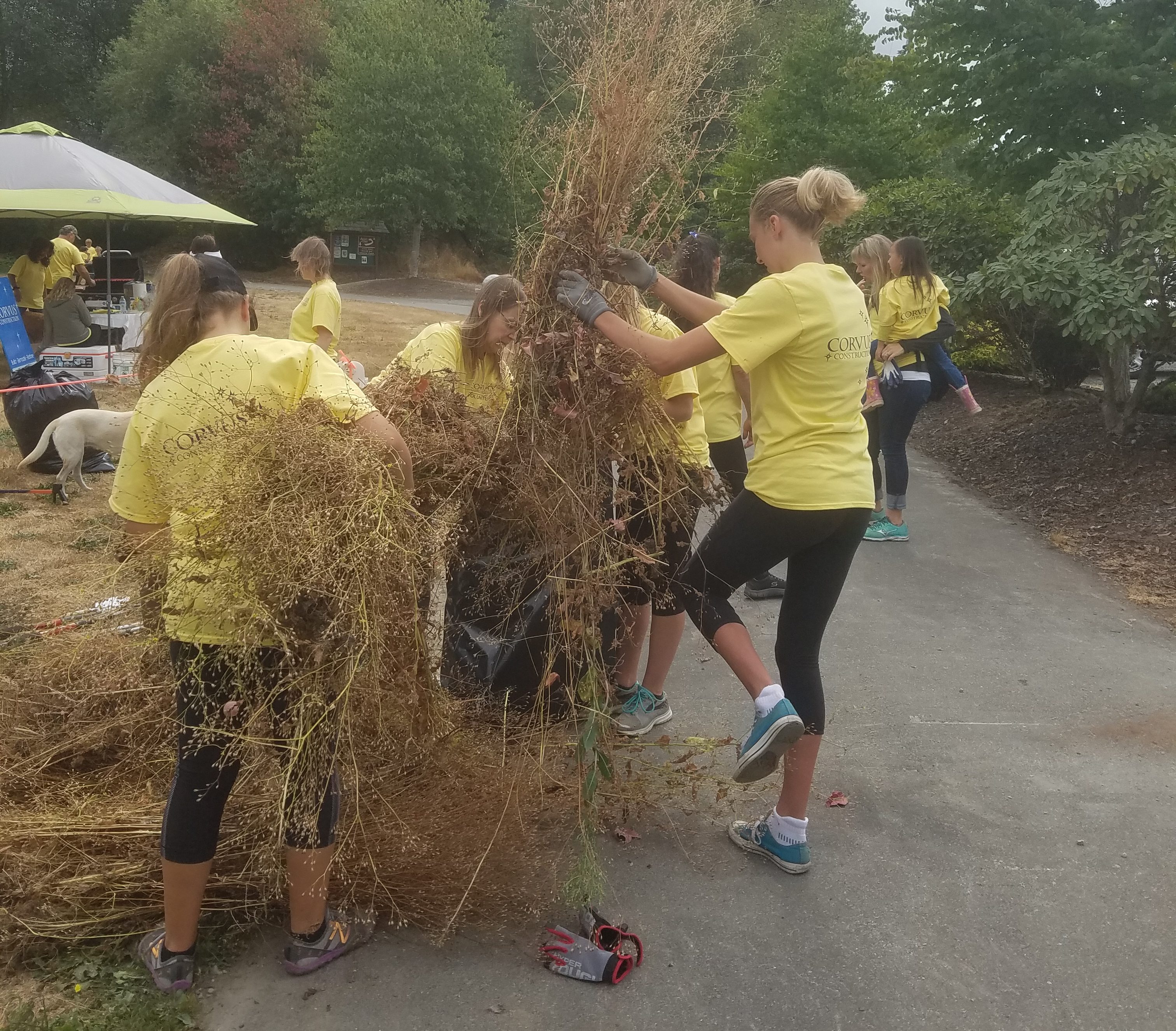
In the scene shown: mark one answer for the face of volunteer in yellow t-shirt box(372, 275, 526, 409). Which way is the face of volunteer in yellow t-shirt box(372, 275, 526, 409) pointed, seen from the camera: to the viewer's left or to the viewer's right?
to the viewer's right

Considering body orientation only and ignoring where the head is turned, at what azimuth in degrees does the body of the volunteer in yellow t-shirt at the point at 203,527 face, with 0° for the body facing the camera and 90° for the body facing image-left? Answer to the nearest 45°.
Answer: approximately 225°

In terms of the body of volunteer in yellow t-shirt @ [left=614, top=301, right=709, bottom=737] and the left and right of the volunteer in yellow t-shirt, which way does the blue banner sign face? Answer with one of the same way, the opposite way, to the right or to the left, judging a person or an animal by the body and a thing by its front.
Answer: to the left

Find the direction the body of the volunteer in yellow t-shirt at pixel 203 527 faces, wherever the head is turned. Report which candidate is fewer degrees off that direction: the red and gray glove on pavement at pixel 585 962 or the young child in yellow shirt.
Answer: the young child in yellow shirt

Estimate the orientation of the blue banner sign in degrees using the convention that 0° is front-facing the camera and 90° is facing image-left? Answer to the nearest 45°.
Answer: approximately 0°

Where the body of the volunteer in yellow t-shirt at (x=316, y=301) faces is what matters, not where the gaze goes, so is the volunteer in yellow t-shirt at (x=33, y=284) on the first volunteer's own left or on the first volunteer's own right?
on the first volunteer's own right

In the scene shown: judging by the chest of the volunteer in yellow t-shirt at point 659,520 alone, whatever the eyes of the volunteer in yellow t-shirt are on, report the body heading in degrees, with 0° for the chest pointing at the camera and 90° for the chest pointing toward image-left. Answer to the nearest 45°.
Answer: approximately 45°
